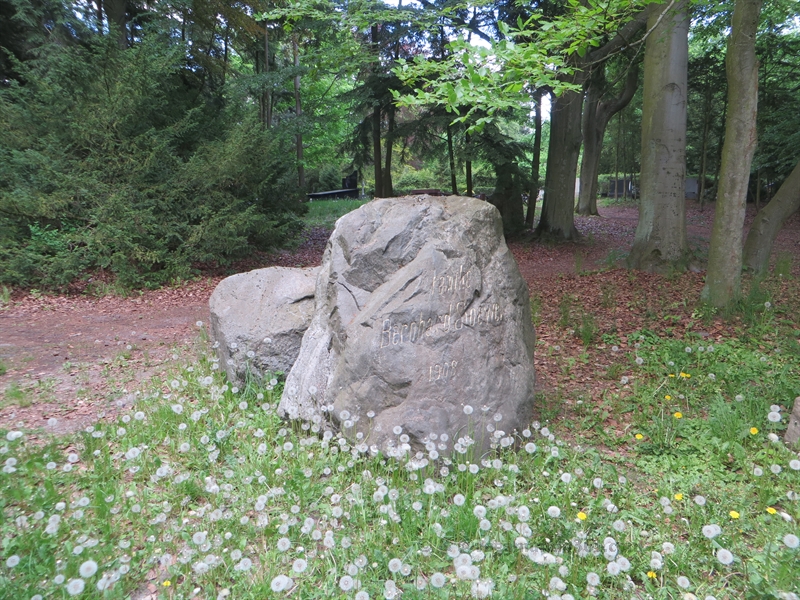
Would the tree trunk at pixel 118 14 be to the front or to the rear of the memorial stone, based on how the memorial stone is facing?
to the rear

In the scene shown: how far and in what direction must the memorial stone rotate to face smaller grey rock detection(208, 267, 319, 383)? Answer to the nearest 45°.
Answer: approximately 135° to its right

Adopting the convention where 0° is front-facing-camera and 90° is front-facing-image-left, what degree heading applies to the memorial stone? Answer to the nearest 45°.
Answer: approximately 0°

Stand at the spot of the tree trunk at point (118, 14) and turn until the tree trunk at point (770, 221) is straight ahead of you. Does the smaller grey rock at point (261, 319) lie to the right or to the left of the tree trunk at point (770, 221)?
right

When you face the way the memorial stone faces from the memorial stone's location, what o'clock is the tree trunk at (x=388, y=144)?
The tree trunk is roughly at 6 o'clock from the memorial stone.

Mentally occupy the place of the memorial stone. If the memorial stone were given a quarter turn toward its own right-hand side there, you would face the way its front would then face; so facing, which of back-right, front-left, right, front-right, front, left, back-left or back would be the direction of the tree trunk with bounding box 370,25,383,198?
right

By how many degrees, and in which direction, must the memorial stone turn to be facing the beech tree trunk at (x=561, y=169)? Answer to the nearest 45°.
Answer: approximately 180°

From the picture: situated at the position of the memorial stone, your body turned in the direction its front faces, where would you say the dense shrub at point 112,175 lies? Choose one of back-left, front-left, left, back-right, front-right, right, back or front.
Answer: back-right

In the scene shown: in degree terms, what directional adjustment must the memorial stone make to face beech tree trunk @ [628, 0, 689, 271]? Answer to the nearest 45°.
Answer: approximately 135° to its left

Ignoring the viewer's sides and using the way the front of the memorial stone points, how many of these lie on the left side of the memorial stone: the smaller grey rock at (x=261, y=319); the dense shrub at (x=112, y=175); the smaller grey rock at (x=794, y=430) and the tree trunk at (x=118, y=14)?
1

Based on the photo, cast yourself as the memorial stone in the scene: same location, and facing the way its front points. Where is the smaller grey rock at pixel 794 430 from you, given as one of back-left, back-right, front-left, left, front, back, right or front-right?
left

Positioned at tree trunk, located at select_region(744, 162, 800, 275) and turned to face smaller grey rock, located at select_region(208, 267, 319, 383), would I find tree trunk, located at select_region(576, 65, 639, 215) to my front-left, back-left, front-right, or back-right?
back-right

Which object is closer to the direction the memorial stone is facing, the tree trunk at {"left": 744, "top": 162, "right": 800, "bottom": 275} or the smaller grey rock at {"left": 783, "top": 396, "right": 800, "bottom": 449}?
the smaller grey rock

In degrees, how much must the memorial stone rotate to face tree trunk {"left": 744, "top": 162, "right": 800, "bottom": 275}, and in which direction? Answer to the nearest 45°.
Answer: approximately 135° to its left
